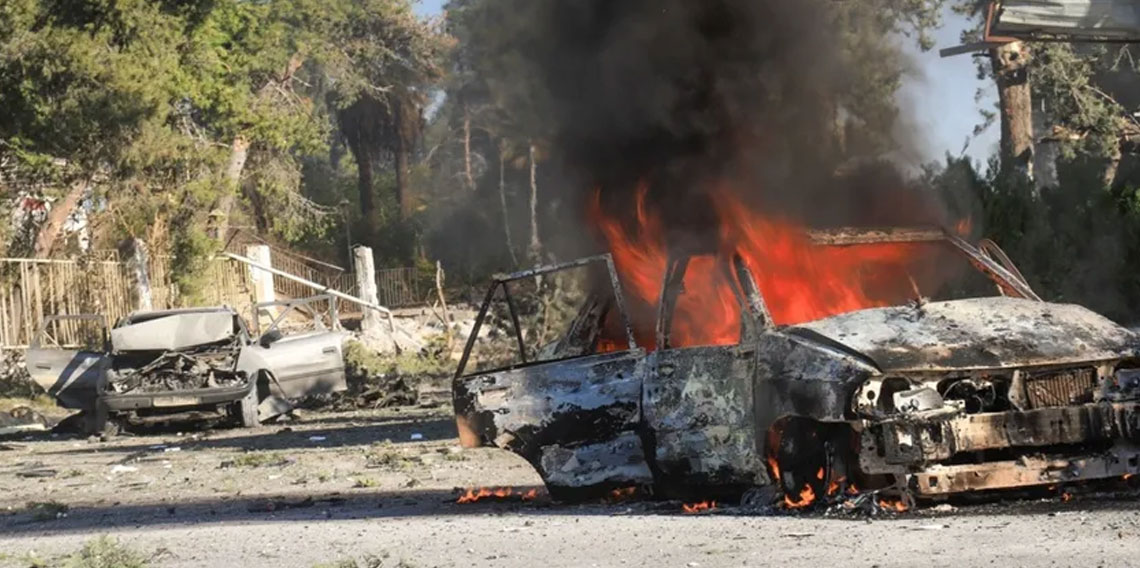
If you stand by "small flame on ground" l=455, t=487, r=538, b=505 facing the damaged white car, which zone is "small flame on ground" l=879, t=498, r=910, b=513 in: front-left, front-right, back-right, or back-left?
back-right

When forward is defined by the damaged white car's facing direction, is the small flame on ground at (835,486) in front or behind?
in front

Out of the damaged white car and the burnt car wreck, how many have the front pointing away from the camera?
0

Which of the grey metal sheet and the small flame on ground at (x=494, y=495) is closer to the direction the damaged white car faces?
the small flame on ground

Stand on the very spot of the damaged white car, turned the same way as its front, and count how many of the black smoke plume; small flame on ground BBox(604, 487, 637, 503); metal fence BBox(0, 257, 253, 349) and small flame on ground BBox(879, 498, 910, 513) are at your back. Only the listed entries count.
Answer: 1

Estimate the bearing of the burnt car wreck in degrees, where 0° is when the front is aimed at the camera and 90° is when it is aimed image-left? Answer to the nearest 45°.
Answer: approximately 315°

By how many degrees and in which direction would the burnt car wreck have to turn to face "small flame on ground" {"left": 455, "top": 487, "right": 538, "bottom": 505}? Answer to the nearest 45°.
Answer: approximately 180°

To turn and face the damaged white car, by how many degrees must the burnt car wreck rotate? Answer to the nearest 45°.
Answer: approximately 180°

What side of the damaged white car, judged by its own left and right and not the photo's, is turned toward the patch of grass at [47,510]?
front

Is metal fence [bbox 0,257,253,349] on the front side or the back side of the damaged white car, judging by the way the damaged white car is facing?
on the back side

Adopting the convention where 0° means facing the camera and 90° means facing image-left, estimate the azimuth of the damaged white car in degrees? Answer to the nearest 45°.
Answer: approximately 0°

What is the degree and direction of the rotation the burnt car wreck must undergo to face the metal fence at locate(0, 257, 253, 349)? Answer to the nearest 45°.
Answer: approximately 180°
